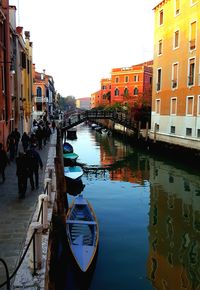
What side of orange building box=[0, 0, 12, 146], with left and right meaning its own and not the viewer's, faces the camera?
right

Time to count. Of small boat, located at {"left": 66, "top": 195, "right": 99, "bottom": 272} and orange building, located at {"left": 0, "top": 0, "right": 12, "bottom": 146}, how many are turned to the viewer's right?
1

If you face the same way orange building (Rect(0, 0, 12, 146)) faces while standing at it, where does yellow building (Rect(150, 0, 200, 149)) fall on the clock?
The yellow building is roughly at 11 o'clock from the orange building.

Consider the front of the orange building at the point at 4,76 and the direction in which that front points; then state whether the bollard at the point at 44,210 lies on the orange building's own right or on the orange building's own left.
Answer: on the orange building's own right

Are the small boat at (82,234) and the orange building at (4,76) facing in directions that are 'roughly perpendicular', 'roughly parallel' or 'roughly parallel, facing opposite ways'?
roughly perpendicular

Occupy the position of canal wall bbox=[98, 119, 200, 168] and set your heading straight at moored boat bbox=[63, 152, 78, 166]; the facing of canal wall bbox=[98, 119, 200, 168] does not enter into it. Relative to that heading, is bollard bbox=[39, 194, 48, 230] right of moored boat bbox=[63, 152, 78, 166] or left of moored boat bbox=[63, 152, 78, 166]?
left

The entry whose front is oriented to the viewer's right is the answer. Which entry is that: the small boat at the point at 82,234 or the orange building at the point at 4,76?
the orange building
